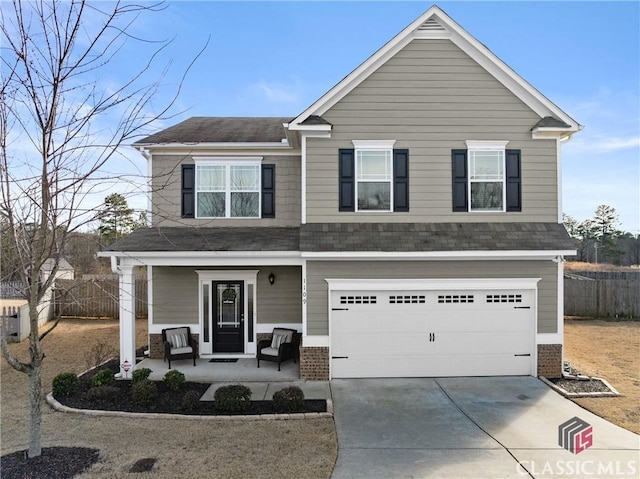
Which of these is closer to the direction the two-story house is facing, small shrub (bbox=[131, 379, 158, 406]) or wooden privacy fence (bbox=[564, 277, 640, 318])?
the small shrub

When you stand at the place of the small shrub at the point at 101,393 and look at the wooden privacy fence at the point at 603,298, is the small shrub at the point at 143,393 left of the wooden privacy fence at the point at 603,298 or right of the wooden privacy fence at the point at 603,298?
right

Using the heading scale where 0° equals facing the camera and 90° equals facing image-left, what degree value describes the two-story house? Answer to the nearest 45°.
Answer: approximately 0°

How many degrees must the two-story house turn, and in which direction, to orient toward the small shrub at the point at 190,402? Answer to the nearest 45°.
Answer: approximately 45° to its right

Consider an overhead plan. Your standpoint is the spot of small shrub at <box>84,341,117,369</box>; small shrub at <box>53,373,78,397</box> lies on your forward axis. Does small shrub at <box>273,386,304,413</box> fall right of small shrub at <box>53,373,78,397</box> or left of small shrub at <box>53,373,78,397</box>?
left

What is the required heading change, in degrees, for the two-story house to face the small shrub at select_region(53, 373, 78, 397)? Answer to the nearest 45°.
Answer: approximately 90° to its right

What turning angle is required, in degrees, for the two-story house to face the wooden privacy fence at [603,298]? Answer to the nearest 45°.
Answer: approximately 135° to its left

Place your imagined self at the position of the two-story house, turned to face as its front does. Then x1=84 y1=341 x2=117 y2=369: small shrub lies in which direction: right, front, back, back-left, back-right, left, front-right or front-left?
right

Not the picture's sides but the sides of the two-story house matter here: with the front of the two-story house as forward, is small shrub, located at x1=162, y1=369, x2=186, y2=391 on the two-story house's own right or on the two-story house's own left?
on the two-story house's own right

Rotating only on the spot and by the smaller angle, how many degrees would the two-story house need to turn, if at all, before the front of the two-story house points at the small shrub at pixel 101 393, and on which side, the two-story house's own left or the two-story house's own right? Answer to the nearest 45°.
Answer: approximately 90° to the two-story house's own right
